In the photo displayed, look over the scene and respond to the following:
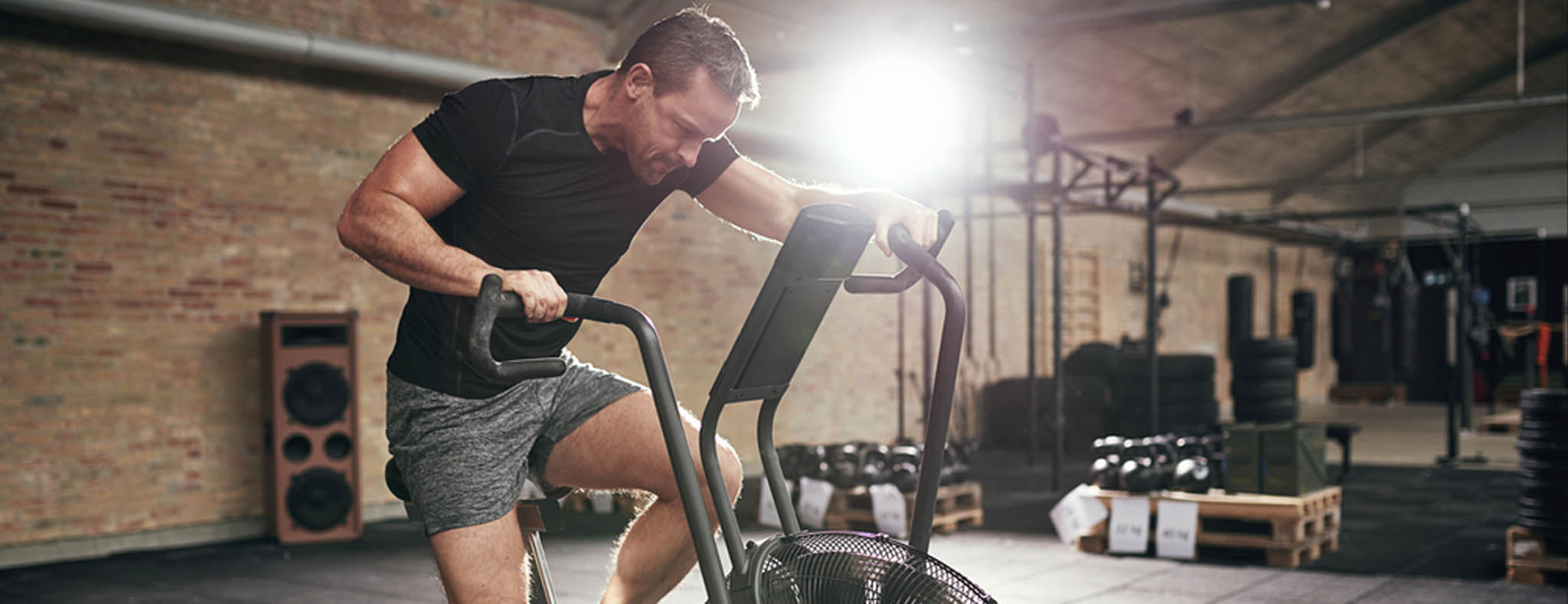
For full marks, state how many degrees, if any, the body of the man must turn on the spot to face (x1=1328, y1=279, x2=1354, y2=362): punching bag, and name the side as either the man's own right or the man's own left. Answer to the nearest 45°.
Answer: approximately 90° to the man's own left

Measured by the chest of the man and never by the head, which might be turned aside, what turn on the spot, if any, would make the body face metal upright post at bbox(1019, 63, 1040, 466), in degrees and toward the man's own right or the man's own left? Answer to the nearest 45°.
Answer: approximately 90° to the man's own left

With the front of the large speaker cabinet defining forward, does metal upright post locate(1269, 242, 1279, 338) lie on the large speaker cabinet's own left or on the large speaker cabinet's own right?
on the large speaker cabinet's own left

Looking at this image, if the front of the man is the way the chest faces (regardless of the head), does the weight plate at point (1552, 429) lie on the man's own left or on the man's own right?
on the man's own left

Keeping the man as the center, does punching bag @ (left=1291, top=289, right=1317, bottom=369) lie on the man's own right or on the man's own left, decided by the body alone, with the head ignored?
on the man's own left

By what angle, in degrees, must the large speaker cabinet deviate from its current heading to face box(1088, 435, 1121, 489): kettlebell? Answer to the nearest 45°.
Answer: approximately 45° to its left

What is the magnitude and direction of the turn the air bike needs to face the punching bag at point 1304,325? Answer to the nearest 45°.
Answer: approximately 90° to its left

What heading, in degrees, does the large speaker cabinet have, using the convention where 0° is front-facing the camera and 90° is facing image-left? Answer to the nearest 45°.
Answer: approximately 0°

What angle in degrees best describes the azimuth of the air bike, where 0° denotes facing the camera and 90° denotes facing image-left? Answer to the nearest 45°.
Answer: approximately 315°

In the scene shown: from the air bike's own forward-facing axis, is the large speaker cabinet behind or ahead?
behind

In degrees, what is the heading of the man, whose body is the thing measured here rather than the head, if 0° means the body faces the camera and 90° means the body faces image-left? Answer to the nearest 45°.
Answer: approximately 315°

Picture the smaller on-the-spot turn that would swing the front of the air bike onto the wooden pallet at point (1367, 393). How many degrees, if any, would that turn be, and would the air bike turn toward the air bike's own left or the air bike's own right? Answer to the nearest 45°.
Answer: approximately 90° to the air bike's own left

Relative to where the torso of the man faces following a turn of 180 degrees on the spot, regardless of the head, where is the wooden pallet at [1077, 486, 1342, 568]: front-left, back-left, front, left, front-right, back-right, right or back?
right

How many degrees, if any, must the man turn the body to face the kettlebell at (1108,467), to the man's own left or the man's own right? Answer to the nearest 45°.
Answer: approximately 90° to the man's own left

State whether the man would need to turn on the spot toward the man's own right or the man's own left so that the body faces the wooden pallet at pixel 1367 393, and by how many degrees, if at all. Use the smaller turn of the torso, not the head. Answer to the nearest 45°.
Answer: approximately 90° to the man's own left

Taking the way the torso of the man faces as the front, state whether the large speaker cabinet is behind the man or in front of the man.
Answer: behind

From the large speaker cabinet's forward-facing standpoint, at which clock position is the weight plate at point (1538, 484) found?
The weight plate is roughly at 10 o'clock from the large speaker cabinet.
